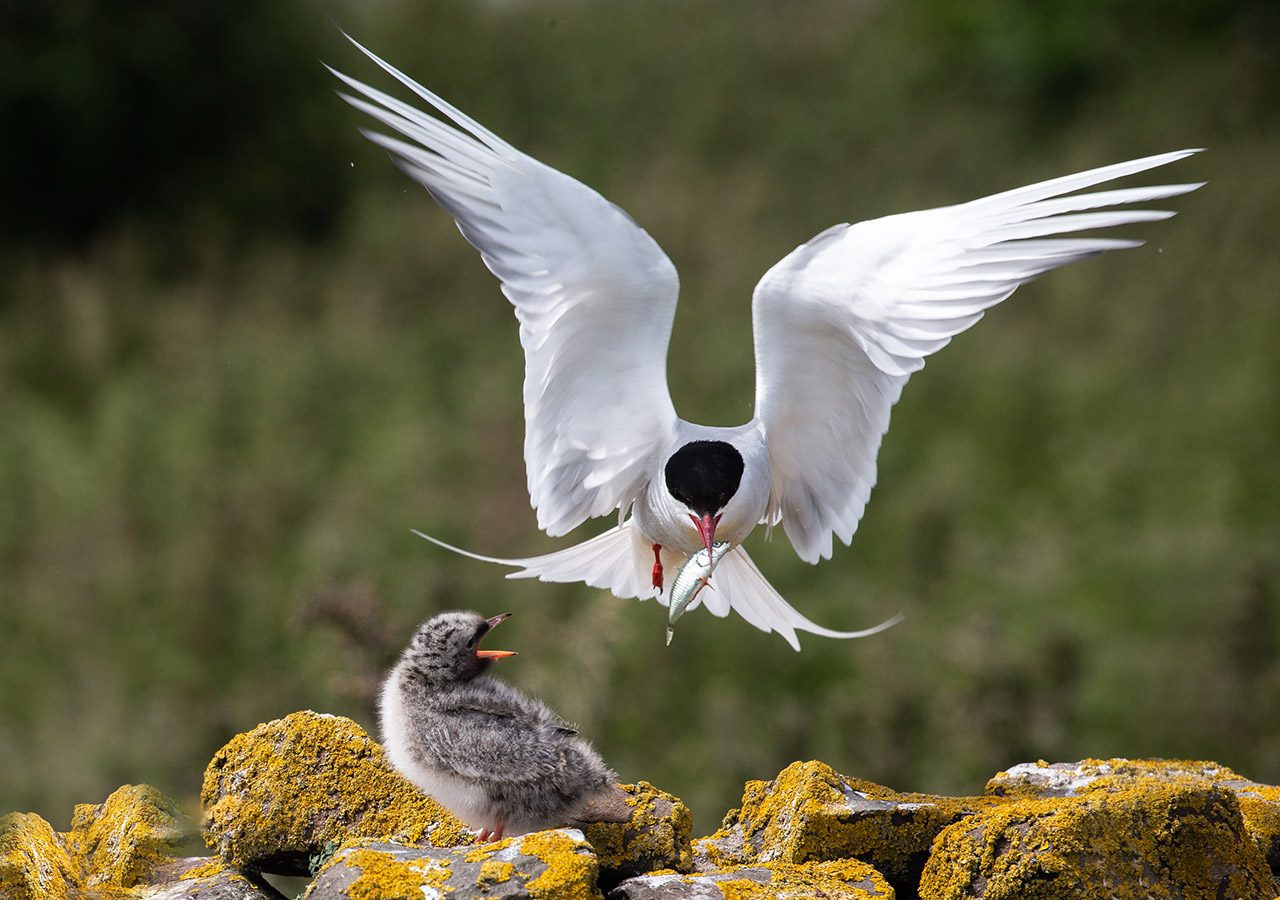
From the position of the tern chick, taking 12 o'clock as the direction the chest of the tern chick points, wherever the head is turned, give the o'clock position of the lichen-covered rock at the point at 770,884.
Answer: The lichen-covered rock is roughly at 7 o'clock from the tern chick.

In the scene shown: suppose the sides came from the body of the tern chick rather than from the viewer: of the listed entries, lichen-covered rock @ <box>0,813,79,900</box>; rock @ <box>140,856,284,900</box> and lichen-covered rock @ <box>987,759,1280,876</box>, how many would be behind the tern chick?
1

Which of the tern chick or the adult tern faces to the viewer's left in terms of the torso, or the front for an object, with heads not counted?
the tern chick

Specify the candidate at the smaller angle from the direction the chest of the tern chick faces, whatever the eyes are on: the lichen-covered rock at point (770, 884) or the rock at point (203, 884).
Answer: the rock

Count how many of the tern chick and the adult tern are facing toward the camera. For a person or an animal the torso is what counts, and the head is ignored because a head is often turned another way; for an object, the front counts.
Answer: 1

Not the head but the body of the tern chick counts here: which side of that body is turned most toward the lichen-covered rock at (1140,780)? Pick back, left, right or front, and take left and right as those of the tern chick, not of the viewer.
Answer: back

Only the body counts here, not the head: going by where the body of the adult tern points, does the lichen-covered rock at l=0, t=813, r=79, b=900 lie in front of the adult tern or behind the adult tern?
in front

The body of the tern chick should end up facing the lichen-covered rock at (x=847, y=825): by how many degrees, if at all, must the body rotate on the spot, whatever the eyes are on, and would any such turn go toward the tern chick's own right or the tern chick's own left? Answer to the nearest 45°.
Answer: approximately 180°

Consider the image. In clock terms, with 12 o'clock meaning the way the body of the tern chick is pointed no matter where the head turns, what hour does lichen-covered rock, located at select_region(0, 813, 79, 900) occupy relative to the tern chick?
The lichen-covered rock is roughly at 11 o'clock from the tern chick.

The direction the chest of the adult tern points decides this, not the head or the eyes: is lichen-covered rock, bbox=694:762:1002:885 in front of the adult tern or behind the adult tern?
in front

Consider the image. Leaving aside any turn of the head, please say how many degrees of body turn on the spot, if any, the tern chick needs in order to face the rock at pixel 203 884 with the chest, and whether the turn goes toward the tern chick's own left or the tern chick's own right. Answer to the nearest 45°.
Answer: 0° — it already faces it

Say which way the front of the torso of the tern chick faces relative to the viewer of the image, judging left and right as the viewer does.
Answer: facing to the left of the viewer

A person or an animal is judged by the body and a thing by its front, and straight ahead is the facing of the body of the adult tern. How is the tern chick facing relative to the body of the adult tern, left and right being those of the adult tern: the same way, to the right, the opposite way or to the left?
to the right
